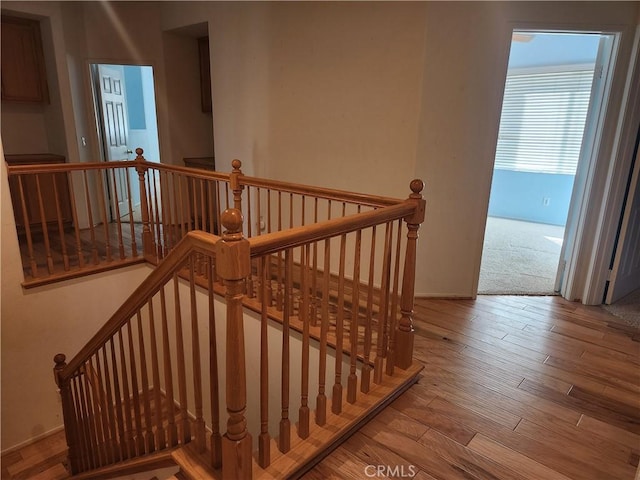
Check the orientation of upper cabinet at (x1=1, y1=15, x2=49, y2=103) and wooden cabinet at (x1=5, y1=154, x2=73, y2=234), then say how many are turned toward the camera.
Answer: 2

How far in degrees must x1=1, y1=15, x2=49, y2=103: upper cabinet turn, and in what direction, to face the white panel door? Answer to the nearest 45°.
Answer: approximately 90° to its left

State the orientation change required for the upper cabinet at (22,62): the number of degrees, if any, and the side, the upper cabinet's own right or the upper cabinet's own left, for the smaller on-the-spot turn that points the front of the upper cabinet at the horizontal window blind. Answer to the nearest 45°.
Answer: approximately 90° to the upper cabinet's own left

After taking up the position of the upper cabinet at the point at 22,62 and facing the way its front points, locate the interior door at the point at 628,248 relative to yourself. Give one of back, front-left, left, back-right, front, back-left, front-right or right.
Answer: front-left

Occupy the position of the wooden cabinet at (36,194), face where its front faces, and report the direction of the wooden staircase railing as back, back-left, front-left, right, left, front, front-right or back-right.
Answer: front

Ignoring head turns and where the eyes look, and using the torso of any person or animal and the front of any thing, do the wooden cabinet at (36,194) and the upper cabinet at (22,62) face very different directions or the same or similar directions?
same or similar directions

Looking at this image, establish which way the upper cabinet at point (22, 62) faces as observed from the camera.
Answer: facing the viewer

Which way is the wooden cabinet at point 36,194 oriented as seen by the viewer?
toward the camera

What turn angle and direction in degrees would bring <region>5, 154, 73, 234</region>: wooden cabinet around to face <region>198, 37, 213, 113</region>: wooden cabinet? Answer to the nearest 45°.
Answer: approximately 90° to its left

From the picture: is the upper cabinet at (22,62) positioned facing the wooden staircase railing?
yes

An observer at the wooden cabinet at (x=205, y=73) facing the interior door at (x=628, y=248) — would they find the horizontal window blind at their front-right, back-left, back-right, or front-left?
front-left

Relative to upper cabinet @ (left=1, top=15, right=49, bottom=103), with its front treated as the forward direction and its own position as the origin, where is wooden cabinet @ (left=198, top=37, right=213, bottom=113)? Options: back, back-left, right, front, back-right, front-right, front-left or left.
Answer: left
